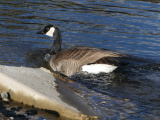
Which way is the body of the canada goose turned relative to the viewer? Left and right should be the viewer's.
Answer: facing to the left of the viewer
